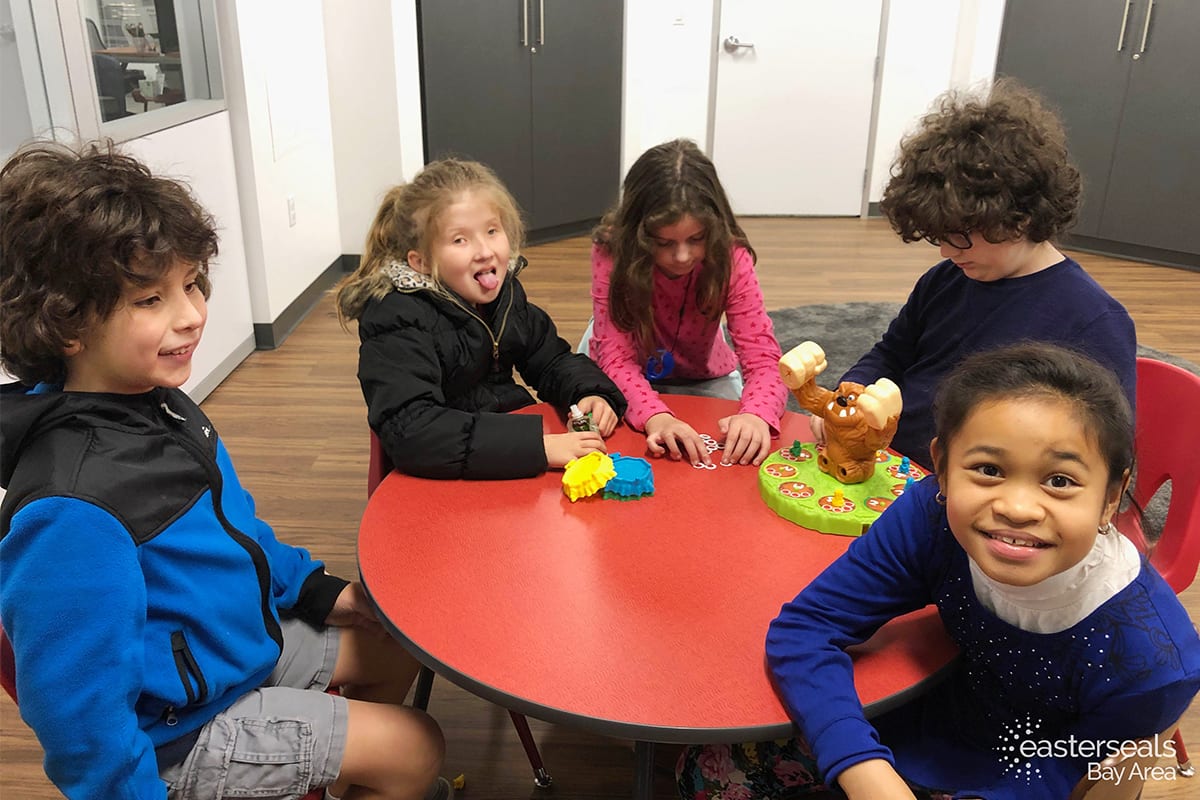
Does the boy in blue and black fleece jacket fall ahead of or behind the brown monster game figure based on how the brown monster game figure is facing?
ahead

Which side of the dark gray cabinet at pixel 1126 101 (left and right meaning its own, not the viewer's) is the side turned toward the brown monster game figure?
front

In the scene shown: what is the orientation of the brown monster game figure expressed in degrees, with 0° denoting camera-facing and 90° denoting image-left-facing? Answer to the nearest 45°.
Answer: approximately 45°

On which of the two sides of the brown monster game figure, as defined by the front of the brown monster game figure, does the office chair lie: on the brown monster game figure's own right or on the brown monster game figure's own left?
on the brown monster game figure's own right

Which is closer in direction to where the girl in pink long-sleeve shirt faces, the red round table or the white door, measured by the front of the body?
the red round table

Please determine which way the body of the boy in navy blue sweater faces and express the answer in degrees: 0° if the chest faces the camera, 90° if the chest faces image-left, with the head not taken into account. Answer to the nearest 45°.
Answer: approximately 45°

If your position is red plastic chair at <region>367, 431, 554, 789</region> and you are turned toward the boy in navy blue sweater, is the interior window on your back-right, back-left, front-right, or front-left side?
back-left

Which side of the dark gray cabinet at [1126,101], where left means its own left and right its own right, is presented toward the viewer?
front

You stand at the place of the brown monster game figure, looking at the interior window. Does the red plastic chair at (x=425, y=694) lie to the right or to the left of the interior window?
left

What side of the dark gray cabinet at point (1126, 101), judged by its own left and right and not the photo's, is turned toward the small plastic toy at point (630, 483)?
front

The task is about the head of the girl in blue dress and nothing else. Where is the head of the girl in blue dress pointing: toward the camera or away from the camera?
toward the camera
